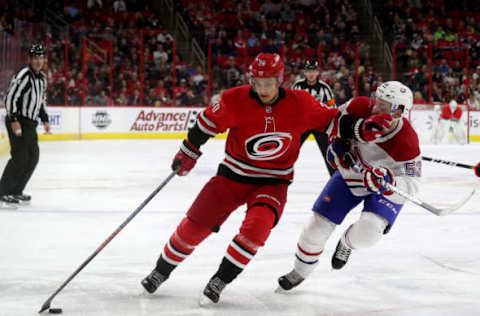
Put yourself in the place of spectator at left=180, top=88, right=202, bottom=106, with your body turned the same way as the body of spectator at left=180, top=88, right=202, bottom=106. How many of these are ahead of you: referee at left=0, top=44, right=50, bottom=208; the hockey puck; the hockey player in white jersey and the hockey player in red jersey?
4

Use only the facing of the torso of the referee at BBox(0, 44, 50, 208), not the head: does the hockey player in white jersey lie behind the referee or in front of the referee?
in front

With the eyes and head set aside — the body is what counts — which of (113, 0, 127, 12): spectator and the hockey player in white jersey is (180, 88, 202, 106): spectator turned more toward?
the hockey player in white jersey

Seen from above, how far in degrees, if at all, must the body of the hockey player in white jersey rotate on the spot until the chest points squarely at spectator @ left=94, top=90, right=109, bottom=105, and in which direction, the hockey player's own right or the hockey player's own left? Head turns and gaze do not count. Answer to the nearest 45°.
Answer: approximately 90° to the hockey player's own right

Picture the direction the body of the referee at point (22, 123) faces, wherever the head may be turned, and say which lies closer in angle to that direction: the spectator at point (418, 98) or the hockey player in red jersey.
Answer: the hockey player in red jersey

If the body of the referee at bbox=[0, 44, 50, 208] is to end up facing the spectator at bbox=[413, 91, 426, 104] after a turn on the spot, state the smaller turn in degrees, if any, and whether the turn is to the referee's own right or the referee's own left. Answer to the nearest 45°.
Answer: approximately 90° to the referee's own left

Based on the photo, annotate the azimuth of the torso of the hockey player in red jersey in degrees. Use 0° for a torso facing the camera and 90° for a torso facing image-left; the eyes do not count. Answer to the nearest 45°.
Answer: approximately 0°

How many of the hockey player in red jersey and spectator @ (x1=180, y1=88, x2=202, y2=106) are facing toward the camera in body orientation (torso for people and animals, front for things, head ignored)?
2

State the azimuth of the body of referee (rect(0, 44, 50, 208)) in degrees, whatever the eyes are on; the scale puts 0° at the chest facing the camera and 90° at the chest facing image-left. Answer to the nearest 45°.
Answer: approximately 315°

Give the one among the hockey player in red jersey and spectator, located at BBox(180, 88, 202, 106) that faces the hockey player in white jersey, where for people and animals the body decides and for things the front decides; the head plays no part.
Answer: the spectator

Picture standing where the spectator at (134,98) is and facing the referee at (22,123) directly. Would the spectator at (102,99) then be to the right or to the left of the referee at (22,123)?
right

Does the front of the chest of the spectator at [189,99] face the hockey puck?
yes

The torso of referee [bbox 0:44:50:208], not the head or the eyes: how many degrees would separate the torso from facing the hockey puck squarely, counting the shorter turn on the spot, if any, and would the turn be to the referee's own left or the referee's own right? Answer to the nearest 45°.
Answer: approximately 45° to the referee's own right

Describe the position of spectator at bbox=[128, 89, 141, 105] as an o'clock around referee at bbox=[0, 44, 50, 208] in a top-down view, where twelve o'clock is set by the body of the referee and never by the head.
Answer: The spectator is roughly at 8 o'clock from the referee.
